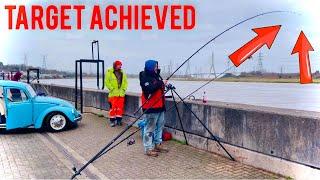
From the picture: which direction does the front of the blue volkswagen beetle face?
to the viewer's right

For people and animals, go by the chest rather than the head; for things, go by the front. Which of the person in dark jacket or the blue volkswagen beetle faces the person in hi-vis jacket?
the blue volkswagen beetle

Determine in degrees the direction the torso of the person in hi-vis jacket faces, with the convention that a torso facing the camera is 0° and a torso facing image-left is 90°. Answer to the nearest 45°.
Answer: approximately 315°

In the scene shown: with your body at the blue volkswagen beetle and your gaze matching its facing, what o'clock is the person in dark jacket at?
The person in dark jacket is roughly at 2 o'clock from the blue volkswagen beetle.

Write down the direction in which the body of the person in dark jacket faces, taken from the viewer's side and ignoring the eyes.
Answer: to the viewer's right

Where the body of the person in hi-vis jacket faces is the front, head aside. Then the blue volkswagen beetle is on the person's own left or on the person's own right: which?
on the person's own right

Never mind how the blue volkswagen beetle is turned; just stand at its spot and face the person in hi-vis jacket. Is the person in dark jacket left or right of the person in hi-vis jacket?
right
